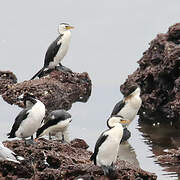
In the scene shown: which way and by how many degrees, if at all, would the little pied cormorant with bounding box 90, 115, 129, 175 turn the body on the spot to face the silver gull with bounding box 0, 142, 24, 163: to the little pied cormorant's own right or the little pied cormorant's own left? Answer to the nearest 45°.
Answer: approximately 135° to the little pied cormorant's own right

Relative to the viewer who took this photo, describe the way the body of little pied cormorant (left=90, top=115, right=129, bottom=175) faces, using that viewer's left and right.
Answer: facing the viewer and to the right of the viewer

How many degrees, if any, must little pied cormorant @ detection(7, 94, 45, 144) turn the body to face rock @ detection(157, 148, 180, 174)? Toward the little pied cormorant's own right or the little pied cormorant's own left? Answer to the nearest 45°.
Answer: approximately 45° to the little pied cormorant's own left

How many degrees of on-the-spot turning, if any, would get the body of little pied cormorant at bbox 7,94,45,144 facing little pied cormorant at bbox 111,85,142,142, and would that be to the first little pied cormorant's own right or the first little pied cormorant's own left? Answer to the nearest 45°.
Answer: approximately 90° to the first little pied cormorant's own left

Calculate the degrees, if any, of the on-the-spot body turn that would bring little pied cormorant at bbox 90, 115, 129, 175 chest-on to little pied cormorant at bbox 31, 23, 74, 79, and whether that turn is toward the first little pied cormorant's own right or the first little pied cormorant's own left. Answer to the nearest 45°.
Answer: approximately 135° to the first little pied cormorant's own left

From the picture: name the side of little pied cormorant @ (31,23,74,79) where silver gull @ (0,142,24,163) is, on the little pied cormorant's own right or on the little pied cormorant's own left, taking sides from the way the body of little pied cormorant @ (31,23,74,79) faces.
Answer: on the little pied cormorant's own right

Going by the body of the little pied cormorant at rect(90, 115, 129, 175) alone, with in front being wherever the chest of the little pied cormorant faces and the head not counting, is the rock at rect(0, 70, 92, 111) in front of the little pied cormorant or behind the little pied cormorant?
behind

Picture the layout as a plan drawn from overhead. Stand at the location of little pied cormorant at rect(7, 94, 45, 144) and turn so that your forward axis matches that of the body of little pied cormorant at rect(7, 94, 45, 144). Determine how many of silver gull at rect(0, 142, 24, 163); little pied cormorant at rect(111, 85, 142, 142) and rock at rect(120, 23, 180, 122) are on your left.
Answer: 2

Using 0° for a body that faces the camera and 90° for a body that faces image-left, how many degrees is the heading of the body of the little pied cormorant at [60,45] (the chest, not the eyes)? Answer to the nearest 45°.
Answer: approximately 270°
